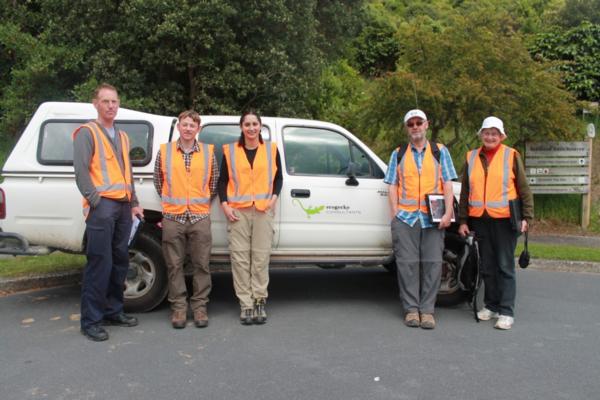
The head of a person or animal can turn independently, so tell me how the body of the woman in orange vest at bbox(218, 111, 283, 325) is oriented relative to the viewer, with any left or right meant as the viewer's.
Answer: facing the viewer

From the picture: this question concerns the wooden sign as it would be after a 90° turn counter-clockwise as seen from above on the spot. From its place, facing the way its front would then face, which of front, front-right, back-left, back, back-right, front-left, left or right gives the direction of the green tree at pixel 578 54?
left

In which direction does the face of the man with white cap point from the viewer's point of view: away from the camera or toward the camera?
toward the camera

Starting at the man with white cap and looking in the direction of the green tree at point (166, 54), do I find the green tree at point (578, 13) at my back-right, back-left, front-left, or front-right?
front-right

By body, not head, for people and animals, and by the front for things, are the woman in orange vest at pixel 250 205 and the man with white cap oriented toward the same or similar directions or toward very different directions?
same or similar directions

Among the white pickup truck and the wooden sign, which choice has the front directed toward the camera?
the wooden sign

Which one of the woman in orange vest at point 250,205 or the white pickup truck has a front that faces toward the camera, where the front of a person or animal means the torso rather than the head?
the woman in orange vest

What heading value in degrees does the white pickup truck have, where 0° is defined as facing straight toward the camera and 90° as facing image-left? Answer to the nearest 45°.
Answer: approximately 270°

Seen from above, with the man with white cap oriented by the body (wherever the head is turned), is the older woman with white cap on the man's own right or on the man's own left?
on the man's own left

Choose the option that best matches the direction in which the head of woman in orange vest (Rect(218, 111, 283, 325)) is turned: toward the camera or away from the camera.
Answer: toward the camera

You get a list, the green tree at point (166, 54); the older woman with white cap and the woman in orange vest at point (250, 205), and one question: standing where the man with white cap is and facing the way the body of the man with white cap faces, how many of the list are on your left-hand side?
1

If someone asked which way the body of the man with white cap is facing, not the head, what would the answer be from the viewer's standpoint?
toward the camera

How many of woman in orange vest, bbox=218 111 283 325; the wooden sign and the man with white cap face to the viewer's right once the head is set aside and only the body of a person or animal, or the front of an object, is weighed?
0

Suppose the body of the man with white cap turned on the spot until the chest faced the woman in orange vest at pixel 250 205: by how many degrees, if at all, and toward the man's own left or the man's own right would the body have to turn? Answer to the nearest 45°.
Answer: approximately 90° to the man's own right

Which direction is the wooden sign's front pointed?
toward the camera

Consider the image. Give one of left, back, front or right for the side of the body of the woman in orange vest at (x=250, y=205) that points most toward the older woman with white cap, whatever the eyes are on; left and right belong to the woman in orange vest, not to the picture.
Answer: left

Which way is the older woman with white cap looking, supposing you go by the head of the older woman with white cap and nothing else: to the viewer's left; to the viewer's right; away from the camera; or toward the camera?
toward the camera
